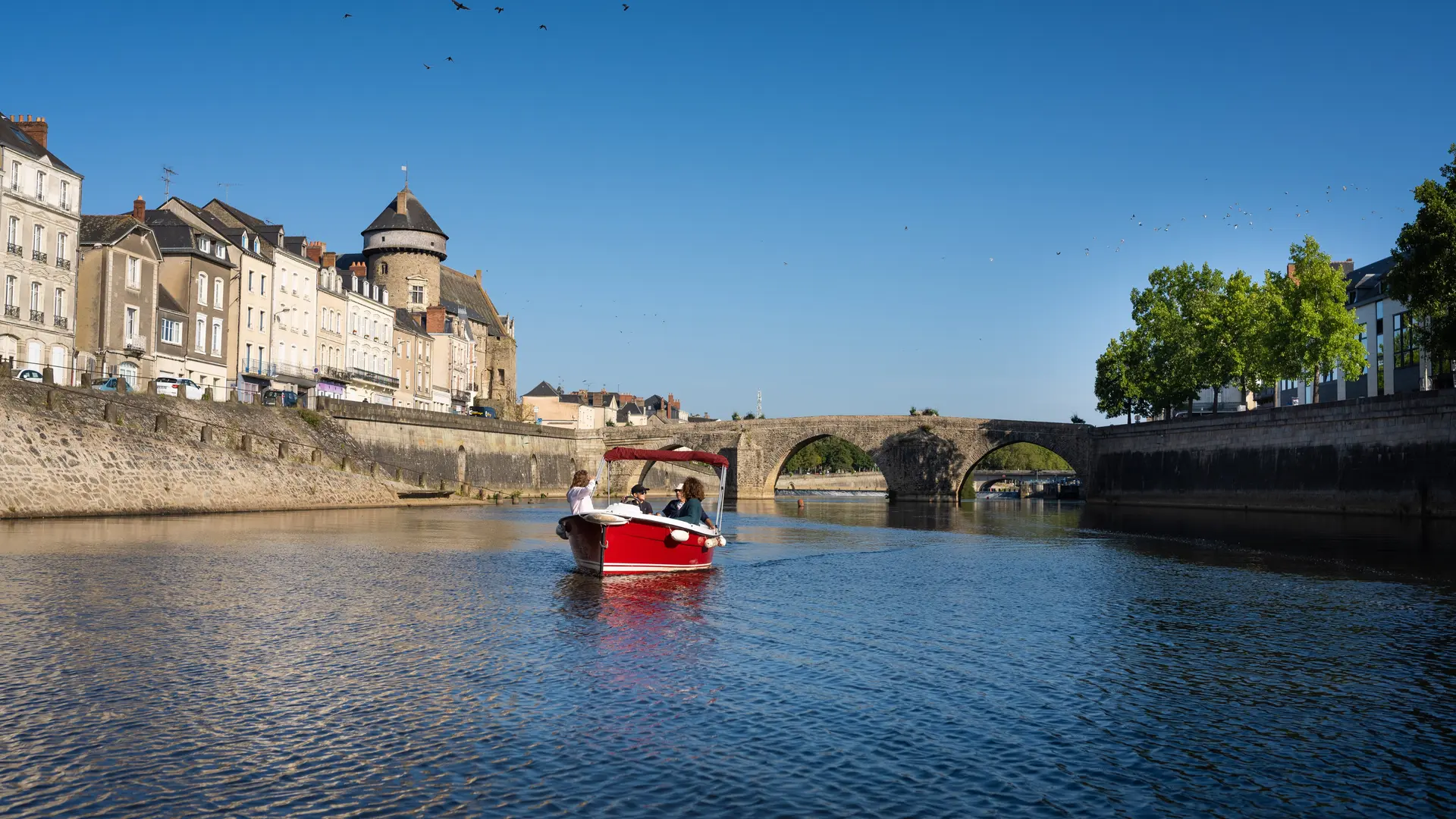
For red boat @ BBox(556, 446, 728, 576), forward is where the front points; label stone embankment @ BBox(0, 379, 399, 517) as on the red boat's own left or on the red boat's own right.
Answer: on the red boat's own right

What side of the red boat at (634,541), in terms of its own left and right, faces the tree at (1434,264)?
back

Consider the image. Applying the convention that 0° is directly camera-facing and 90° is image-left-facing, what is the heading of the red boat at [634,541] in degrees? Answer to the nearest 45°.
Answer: approximately 45°
